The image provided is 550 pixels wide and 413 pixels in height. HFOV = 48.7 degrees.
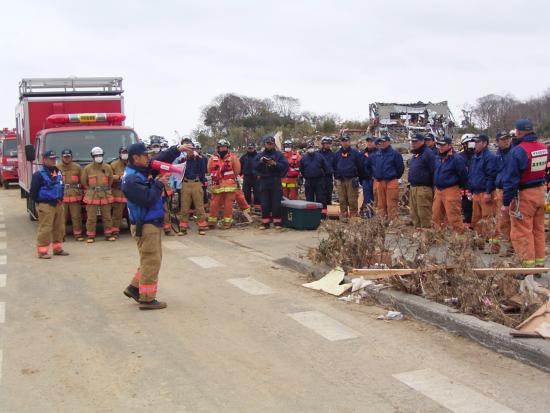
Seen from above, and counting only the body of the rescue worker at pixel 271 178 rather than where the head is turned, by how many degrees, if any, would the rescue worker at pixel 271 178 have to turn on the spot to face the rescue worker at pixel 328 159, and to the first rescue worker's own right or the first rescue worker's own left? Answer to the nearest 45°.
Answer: approximately 135° to the first rescue worker's own left

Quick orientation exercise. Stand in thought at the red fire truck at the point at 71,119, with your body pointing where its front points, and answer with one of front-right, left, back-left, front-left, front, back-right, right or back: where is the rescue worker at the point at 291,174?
left

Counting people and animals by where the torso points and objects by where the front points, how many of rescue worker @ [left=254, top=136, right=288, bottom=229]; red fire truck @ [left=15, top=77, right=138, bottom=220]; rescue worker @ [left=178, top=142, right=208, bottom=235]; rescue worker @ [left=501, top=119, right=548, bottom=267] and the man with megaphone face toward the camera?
3

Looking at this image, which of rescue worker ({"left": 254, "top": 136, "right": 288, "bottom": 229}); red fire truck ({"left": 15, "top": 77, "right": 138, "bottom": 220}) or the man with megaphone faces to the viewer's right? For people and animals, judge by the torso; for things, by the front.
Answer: the man with megaphone

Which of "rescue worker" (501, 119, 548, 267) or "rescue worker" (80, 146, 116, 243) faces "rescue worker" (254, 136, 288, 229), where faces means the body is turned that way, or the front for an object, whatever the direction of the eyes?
"rescue worker" (501, 119, 548, 267)

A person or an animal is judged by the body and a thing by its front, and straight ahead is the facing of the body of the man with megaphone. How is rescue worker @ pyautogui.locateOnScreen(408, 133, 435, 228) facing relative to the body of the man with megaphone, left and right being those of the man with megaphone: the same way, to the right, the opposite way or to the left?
the opposite way

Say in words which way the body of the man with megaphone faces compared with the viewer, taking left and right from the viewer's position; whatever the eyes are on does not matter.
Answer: facing to the right of the viewer

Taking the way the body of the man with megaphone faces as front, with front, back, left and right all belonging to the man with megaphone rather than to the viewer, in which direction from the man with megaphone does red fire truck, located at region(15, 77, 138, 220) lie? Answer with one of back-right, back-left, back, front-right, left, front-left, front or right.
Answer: left

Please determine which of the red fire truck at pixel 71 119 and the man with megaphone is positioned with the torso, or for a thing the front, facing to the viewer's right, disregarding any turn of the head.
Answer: the man with megaphone
